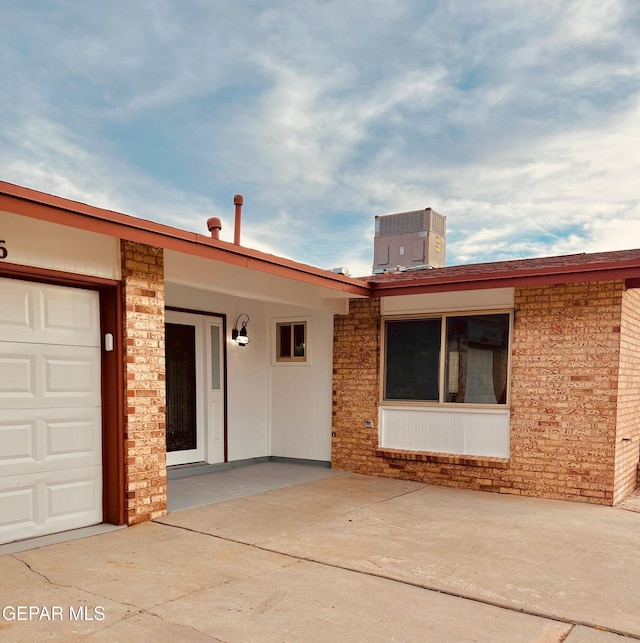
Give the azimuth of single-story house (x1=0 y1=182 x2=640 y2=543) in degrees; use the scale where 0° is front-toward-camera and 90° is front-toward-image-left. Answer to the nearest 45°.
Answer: approximately 315°
